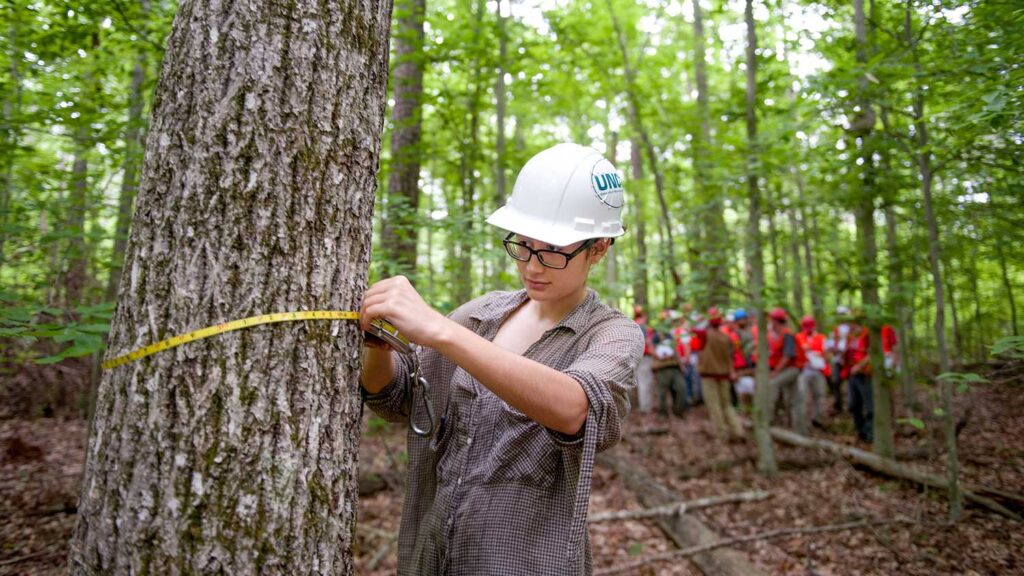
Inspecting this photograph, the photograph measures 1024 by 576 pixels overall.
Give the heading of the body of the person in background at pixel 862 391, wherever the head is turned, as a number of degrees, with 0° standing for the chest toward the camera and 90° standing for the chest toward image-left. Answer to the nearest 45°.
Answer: approximately 90°

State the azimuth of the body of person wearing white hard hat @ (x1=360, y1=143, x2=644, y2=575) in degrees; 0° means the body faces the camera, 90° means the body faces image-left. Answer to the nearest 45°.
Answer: approximately 45°

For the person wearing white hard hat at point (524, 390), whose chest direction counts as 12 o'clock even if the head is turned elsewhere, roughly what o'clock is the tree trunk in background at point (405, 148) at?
The tree trunk in background is roughly at 4 o'clock from the person wearing white hard hat.

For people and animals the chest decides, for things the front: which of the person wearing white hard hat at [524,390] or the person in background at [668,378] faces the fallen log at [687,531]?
the person in background

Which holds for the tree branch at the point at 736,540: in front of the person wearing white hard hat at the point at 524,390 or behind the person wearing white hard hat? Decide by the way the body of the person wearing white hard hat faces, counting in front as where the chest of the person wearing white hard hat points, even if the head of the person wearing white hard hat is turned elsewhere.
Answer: behind

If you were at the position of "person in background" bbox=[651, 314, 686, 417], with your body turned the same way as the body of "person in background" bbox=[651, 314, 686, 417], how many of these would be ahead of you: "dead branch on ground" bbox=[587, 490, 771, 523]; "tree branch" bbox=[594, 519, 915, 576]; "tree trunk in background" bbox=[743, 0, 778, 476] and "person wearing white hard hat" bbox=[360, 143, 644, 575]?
4

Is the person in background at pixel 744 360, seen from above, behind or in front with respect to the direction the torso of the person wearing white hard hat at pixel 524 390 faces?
behind

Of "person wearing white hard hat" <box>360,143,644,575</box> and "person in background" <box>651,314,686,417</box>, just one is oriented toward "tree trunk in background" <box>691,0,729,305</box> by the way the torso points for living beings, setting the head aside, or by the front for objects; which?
the person in background
